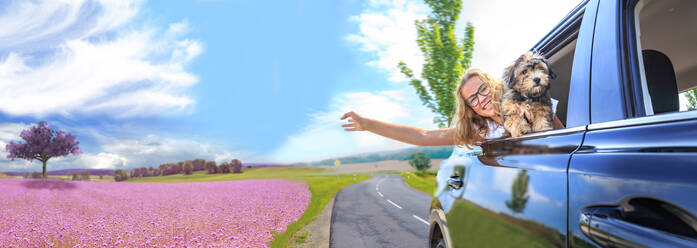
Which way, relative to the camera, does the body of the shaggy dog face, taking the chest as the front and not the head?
toward the camera

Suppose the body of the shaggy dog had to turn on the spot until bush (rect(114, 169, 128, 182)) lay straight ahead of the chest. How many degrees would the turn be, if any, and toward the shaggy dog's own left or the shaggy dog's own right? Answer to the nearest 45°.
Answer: approximately 135° to the shaggy dog's own right

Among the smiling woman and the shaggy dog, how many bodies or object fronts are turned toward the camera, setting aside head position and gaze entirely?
2

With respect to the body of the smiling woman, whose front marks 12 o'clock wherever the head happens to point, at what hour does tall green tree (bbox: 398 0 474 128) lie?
The tall green tree is roughly at 6 o'clock from the smiling woman.
